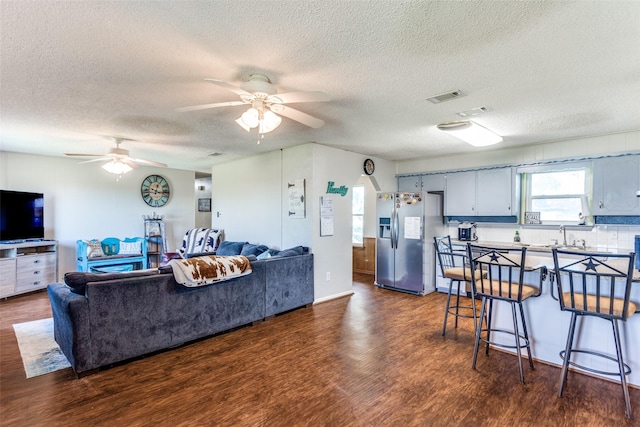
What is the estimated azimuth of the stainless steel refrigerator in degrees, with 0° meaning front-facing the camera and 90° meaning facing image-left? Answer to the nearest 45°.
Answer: approximately 45°

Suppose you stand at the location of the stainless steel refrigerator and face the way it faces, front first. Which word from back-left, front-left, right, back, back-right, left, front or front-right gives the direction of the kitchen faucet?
back-left

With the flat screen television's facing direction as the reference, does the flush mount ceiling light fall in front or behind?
in front

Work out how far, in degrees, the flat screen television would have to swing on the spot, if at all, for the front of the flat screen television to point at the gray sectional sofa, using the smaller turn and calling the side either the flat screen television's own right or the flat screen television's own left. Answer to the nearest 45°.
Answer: approximately 45° to the flat screen television's own right

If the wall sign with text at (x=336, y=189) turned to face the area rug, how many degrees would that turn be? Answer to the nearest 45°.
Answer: approximately 90° to its right

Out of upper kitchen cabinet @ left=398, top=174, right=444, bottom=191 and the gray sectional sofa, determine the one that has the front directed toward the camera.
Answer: the upper kitchen cabinet

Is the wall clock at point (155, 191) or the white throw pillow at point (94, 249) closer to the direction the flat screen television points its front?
the white throw pillow

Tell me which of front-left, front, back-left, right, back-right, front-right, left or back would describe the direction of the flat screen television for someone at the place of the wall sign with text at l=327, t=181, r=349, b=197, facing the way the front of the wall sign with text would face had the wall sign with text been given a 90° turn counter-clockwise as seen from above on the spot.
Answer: back-left

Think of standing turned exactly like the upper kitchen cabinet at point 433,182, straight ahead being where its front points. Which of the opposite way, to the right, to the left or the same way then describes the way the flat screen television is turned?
to the left

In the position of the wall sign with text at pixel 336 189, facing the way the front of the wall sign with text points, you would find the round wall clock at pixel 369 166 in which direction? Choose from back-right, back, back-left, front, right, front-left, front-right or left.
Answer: left

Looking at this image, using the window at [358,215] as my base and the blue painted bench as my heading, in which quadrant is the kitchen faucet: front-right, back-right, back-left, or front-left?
back-left

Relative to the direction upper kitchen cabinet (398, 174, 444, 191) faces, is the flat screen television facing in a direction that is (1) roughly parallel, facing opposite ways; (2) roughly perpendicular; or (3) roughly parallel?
roughly perpendicular

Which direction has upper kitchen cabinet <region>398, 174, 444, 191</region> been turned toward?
toward the camera
